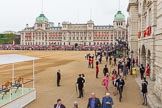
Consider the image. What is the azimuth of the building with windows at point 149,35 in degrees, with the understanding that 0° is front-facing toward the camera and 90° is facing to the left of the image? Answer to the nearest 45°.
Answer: approximately 90°
